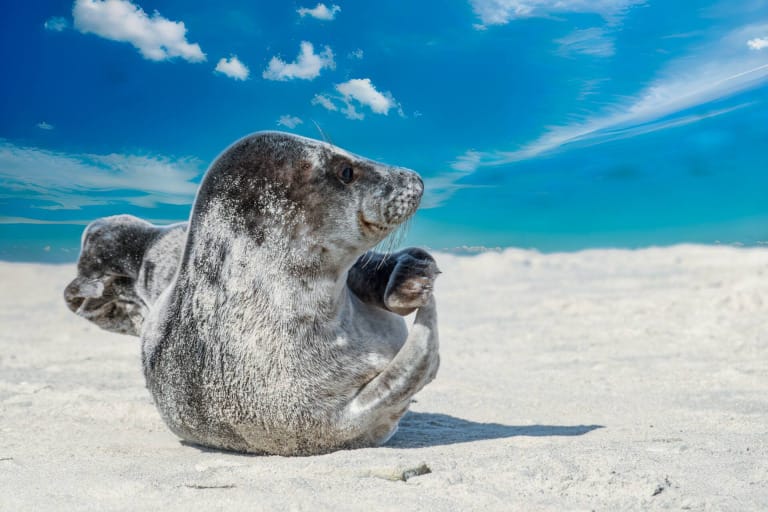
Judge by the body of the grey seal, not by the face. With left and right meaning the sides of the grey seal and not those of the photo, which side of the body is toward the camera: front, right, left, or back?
right
